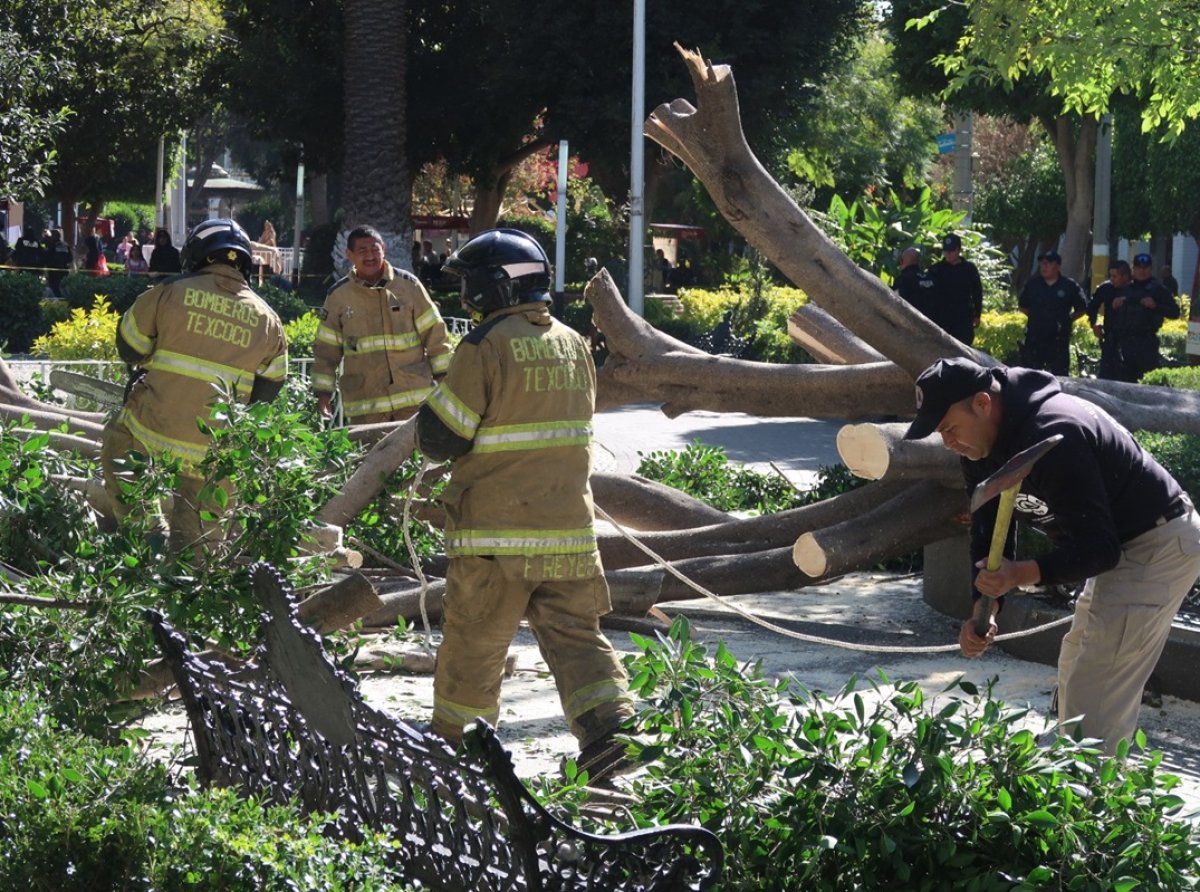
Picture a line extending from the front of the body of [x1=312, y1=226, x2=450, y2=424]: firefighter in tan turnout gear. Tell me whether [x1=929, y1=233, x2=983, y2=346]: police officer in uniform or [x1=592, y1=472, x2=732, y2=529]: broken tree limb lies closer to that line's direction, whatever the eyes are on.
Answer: the broken tree limb

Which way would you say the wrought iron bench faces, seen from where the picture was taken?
facing away from the viewer and to the right of the viewer

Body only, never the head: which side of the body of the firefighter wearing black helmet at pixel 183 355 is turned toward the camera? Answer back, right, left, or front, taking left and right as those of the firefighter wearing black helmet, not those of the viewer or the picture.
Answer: back

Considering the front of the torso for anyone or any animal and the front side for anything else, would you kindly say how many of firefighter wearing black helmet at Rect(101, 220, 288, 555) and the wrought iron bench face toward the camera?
0

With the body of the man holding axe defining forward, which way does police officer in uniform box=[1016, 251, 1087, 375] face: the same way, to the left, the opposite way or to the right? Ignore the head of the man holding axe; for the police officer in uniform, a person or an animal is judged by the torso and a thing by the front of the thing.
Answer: to the left

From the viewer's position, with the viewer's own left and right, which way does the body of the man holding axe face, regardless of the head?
facing to the left of the viewer

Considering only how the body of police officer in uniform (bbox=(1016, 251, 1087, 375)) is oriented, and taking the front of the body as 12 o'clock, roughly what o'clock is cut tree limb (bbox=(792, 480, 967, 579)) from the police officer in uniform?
The cut tree limb is roughly at 12 o'clock from the police officer in uniform.

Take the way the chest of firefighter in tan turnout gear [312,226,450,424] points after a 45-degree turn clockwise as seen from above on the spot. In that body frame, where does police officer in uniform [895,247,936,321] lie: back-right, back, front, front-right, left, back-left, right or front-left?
back

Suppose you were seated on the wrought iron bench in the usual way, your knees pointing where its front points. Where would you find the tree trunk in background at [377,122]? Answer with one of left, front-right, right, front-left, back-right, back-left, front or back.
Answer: front-left

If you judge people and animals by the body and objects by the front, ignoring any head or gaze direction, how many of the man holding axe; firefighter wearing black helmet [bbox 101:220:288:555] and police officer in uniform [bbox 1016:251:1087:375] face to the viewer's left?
1

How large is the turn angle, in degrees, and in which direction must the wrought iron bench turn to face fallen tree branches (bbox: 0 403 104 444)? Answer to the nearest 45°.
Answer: approximately 45° to its left

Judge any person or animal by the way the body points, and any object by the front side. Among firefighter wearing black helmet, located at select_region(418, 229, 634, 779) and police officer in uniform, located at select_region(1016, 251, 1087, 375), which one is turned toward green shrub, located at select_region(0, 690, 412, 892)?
the police officer in uniform

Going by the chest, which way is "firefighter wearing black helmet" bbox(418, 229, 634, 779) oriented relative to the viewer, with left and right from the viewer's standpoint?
facing away from the viewer and to the left of the viewer
